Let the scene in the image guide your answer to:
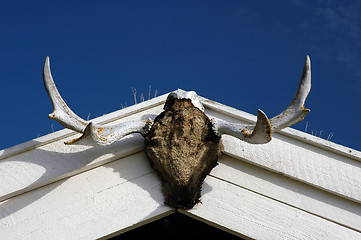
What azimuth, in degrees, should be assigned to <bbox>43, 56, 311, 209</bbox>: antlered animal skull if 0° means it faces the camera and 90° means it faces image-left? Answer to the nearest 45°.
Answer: approximately 0°
